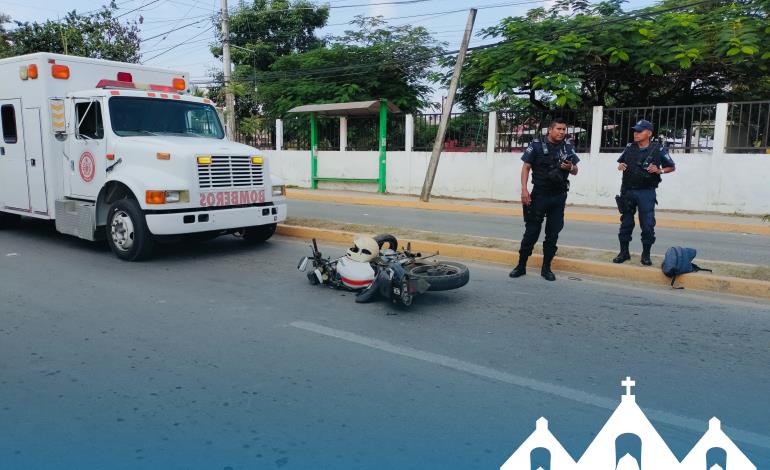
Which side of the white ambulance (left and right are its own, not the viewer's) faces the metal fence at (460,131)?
left

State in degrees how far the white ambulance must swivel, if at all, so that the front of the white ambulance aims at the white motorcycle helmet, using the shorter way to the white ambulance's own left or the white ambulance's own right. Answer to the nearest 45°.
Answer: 0° — it already faces it

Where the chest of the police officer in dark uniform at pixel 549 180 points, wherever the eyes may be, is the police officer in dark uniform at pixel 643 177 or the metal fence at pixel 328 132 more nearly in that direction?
the police officer in dark uniform

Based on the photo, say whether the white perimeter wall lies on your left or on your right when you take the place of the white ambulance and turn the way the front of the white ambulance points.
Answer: on your left

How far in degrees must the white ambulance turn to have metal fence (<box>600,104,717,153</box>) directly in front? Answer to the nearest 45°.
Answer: approximately 45° to its left

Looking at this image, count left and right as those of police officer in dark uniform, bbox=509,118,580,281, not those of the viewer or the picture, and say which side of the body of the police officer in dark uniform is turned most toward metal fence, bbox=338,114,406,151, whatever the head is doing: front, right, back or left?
back

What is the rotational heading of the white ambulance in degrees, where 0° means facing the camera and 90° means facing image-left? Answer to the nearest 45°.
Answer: approximately 315°

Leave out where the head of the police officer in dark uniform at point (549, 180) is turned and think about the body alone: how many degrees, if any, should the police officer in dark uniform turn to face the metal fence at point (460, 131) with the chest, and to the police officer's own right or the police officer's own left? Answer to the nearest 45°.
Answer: approximately 135° to the police officer's own left

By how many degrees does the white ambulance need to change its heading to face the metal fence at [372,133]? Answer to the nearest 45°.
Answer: approximately 90° to its left

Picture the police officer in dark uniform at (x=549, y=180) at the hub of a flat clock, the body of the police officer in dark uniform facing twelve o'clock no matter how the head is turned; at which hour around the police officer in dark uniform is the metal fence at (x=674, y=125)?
The metal fence is roughly at 8 o'clock from the police officer in dark uniform.

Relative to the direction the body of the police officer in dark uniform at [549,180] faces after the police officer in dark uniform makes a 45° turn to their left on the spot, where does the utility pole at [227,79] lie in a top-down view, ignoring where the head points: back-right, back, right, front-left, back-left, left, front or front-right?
back-left

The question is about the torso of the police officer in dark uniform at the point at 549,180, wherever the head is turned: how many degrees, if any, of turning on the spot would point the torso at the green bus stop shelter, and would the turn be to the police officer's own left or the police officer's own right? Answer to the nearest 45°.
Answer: approximately 180°

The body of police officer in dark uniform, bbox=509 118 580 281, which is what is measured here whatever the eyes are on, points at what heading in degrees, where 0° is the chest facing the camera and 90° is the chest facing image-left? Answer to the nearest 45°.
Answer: approximately 315°
